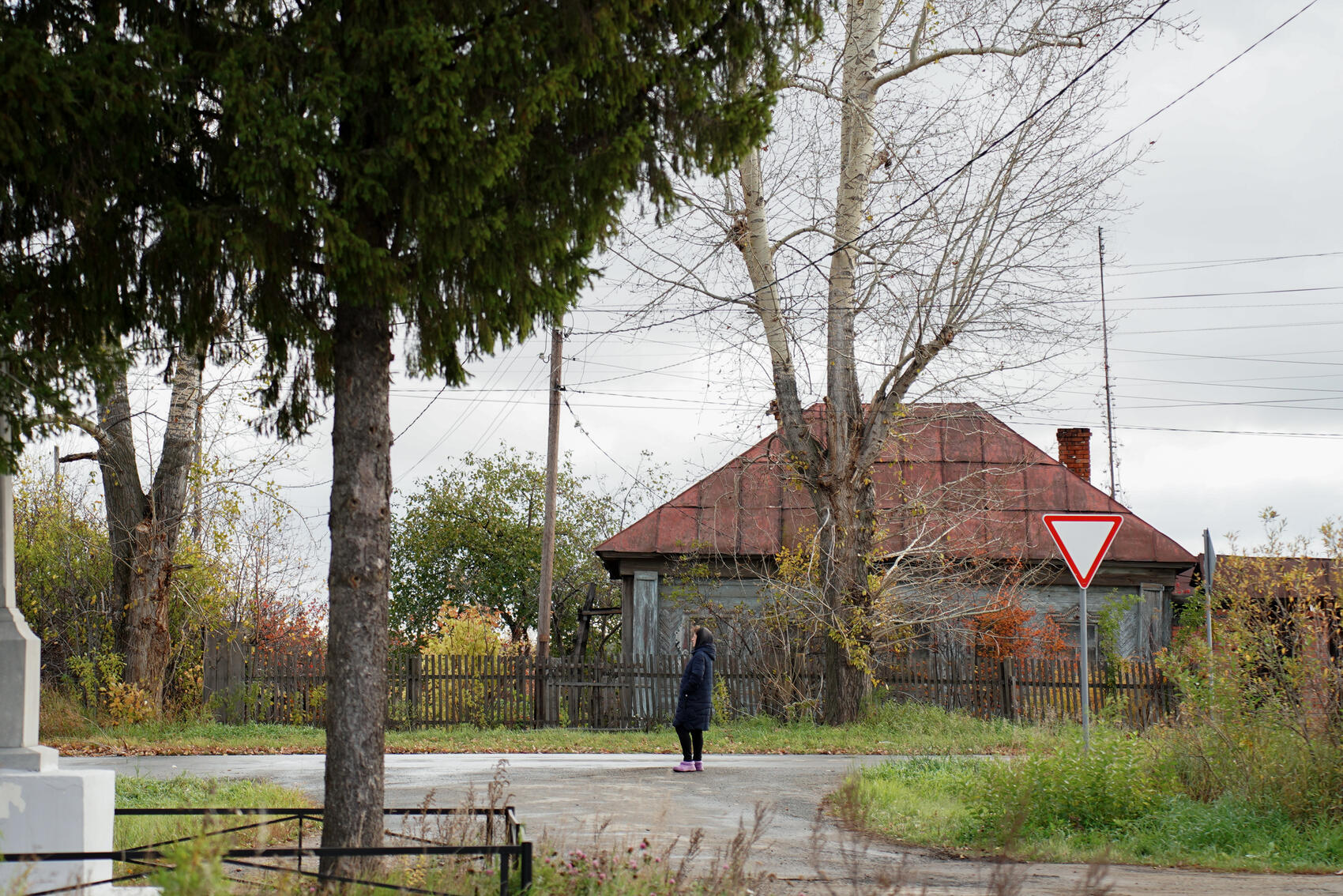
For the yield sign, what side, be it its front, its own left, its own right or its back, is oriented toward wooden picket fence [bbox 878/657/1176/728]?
back

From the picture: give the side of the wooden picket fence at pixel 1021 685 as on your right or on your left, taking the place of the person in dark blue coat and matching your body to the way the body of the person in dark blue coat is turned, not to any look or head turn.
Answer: on your right

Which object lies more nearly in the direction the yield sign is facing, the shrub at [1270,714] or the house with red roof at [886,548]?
the shrub

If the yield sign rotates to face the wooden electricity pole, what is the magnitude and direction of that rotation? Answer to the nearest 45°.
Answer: approximately 135° to its right

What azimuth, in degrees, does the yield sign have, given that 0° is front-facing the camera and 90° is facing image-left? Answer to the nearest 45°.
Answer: approximately 0°

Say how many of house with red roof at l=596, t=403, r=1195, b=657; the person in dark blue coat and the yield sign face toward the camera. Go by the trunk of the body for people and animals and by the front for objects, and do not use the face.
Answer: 2

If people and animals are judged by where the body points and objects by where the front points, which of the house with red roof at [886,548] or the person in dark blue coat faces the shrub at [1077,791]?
the house with red roof

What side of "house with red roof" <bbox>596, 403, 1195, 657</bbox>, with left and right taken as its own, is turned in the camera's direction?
front

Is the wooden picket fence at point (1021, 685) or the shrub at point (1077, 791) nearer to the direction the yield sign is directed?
the shrub
